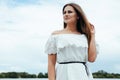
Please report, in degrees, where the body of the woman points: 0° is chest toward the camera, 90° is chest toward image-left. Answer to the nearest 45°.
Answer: approximately 0°

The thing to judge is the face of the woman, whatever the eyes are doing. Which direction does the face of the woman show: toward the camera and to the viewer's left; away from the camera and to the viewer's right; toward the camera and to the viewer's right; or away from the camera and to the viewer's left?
toward the camera and to the viewer's left
